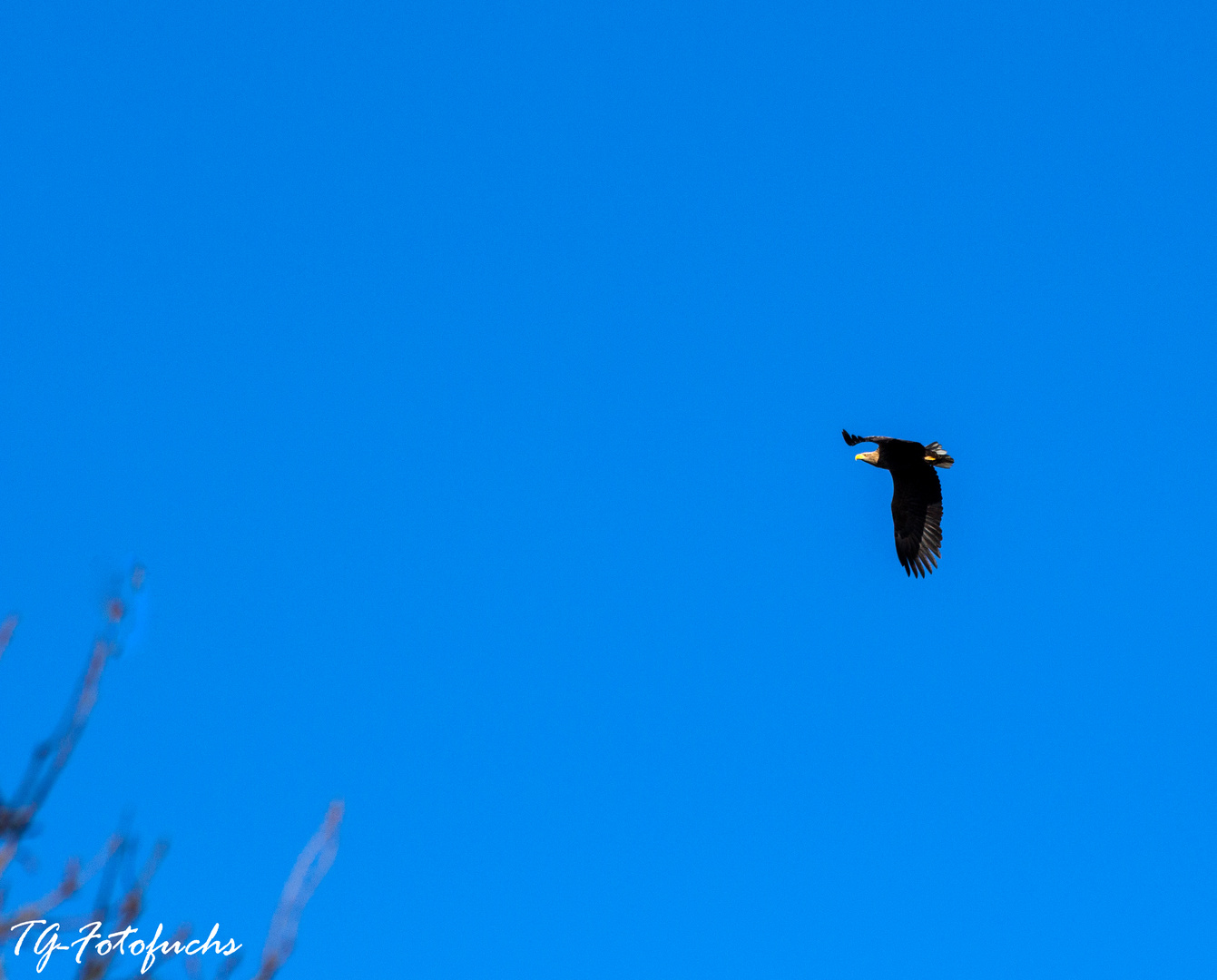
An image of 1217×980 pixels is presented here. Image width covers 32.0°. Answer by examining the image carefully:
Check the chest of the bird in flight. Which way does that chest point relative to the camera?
to the viewer's left
